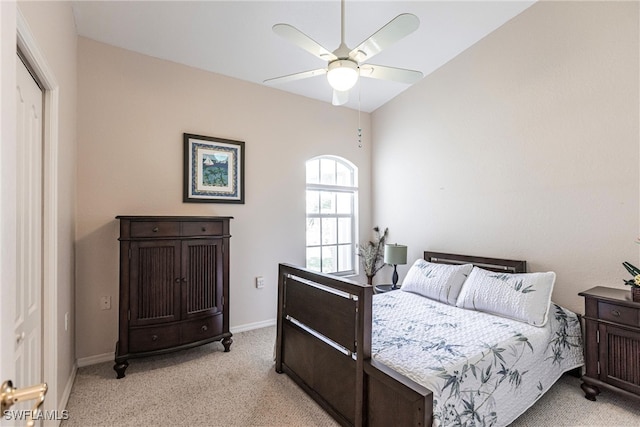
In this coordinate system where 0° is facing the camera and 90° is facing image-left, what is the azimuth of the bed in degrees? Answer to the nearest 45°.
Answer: approximately 45°

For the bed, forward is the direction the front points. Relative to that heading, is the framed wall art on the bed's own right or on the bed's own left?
on the bed's own right

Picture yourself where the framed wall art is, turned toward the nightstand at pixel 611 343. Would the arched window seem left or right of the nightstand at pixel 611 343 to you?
left

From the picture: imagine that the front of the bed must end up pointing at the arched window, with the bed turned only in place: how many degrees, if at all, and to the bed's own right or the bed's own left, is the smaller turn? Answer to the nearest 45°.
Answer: approximately 90° to the bed's own right

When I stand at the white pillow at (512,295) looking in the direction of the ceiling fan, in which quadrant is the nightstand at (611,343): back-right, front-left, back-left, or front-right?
back-left
